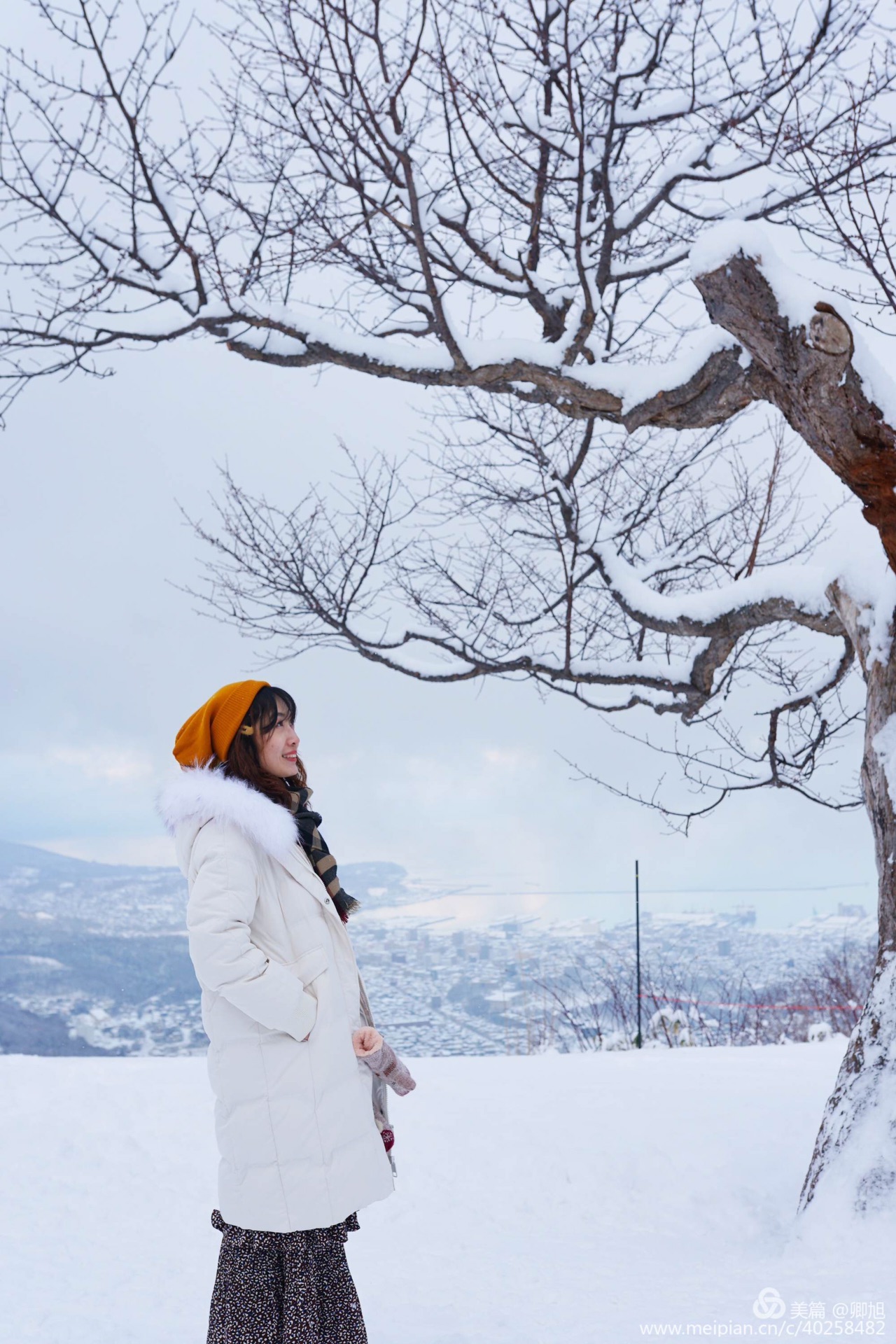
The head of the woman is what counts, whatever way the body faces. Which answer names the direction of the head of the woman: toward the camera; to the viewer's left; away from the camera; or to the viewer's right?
to the viewer's right

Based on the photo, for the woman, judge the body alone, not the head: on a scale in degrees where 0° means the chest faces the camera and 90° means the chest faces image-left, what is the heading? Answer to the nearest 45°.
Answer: approximately 270°

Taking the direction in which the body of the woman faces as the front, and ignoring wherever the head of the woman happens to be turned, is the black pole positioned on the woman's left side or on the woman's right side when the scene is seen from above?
on the woman's left side
